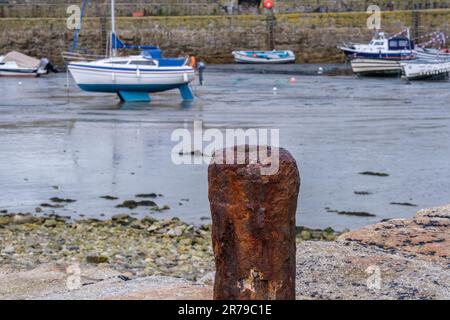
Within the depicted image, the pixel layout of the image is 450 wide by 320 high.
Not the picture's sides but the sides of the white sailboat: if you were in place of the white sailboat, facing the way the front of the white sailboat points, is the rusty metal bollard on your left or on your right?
on your left

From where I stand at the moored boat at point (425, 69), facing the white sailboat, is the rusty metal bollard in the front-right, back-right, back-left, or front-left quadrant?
front-left

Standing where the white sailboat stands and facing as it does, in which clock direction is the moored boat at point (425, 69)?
The moored boat is roughly at 5 o'clock from the white sailboat.

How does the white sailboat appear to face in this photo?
to the viewer's left

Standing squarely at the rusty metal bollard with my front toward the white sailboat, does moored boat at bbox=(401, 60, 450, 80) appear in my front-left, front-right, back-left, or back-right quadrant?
front-right
